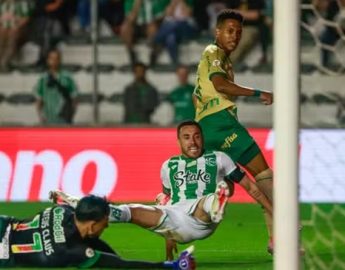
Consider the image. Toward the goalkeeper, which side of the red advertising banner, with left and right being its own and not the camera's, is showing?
front

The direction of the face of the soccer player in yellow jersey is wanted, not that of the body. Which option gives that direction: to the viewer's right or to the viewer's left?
to the viewer's right

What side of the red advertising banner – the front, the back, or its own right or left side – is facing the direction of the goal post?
front

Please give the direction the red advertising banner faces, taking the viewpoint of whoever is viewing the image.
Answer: facing the viewer
